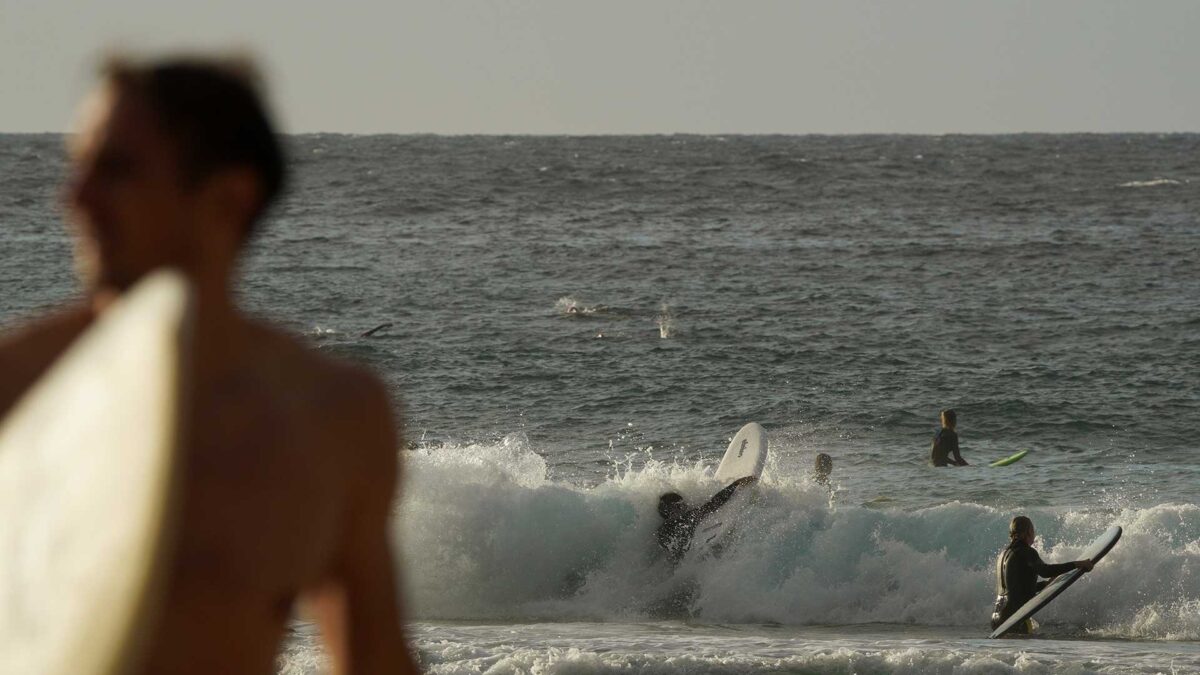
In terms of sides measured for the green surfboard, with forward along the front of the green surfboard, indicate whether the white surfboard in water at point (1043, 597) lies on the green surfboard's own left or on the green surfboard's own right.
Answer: on the green surfboard's own right

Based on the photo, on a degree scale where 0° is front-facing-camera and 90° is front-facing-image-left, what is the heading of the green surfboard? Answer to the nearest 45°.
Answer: approximately 270°

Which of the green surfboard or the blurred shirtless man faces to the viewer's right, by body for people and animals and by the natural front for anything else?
the green surfboard

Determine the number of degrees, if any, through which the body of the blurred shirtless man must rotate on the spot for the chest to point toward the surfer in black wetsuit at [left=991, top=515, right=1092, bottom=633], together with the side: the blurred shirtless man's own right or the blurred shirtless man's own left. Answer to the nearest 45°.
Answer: approximately 180°

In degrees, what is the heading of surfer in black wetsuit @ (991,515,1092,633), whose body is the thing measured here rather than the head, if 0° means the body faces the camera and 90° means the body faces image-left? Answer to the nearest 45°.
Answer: approximately 225°

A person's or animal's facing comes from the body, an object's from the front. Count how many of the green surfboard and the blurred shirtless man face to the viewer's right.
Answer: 1
